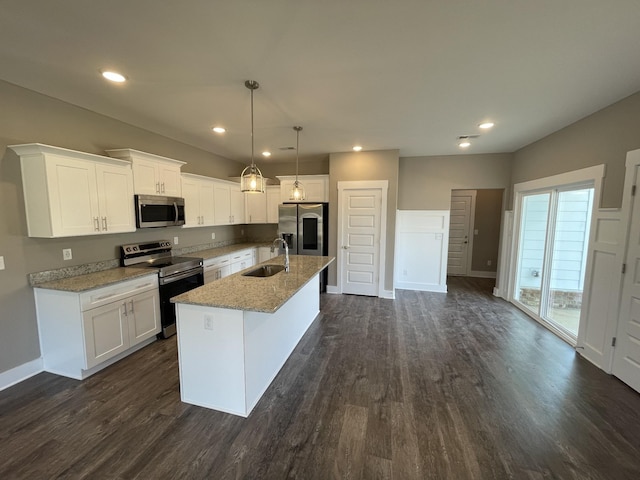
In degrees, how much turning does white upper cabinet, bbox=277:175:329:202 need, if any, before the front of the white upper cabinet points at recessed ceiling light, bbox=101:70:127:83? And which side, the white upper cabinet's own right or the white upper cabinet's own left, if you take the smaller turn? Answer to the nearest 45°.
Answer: approximately 45° to the white upper cabinet's own right

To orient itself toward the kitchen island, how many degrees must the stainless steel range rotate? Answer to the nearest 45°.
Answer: approximately 45° to its right

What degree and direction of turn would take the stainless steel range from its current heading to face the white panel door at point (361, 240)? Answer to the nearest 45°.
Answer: approximately 45° to its left

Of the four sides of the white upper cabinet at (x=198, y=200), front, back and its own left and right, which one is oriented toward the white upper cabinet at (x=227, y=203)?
left

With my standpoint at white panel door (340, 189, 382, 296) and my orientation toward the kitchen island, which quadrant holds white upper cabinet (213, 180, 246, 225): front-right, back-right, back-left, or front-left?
front-right

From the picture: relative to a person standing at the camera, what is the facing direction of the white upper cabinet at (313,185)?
facing the viewer

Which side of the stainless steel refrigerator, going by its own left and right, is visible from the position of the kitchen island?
front

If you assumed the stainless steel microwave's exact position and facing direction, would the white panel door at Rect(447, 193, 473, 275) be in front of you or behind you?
in front

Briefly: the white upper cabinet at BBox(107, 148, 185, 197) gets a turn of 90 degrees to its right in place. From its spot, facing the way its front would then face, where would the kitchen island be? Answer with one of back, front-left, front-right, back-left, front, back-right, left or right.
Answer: front-left

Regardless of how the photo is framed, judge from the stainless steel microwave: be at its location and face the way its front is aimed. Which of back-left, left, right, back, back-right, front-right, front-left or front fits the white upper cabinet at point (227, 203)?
left

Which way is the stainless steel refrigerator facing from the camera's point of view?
toward the camera

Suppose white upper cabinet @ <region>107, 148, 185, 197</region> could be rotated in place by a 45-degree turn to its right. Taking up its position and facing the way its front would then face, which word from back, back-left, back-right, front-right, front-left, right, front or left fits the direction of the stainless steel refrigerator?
left

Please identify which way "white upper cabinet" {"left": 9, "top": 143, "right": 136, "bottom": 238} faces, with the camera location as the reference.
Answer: facing the viewer and to the right of the viewer

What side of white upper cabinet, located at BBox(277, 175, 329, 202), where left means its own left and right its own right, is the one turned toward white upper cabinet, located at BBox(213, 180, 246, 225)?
right

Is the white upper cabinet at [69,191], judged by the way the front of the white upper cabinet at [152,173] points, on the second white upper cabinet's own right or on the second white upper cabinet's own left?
on the second white upper cabinet's own right

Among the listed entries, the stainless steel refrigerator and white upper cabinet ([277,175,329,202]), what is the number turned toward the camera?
2

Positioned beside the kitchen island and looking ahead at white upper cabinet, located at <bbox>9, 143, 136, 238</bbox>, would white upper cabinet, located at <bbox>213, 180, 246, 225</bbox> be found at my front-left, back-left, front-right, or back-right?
front-right
